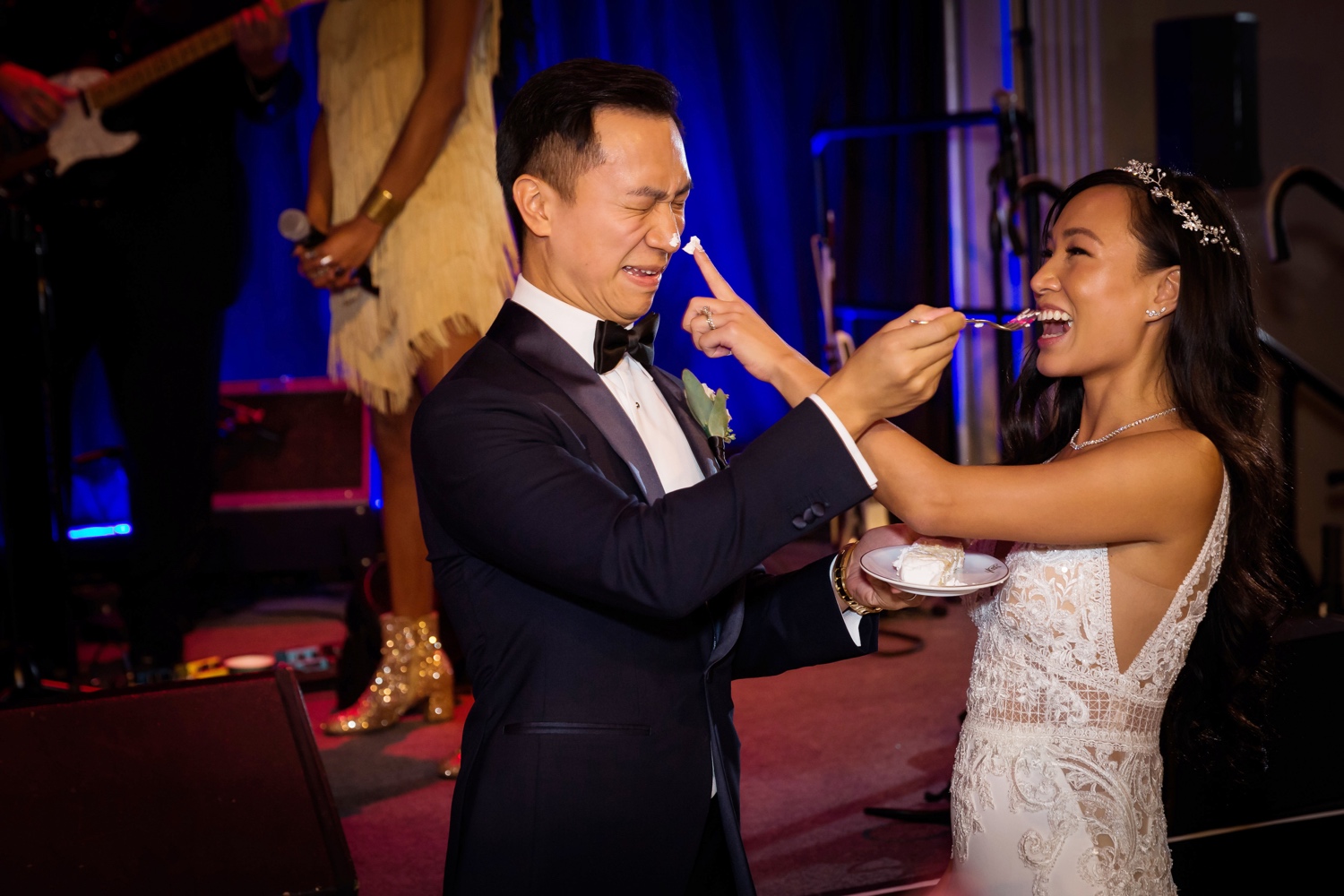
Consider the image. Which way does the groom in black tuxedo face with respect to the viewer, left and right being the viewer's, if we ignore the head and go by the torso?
facing the viewer and to the right of the viewer

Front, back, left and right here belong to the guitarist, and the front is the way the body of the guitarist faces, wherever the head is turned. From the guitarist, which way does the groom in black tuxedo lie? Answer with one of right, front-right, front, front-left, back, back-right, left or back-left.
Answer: front

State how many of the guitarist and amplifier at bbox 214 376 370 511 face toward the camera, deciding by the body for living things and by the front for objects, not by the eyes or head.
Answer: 2

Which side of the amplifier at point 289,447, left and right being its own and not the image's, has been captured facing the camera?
front

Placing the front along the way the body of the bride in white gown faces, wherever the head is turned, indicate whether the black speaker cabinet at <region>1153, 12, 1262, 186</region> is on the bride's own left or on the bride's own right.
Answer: on the bride's own right

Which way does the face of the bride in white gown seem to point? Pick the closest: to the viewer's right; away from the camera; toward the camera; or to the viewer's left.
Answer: to the viewer's left

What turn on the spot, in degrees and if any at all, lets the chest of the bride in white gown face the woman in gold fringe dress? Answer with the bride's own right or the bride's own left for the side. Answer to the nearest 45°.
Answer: approximately 45° to the bride's own right

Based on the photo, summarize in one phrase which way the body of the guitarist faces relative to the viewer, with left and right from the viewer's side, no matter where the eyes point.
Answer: facing the viewer

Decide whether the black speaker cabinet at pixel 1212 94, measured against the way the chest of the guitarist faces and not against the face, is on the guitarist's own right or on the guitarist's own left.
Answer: on the guitarist's own left

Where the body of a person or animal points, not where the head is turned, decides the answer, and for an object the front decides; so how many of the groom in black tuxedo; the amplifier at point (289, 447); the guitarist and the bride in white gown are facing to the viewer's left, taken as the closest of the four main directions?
1

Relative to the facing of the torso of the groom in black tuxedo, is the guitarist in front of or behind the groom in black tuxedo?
behind
